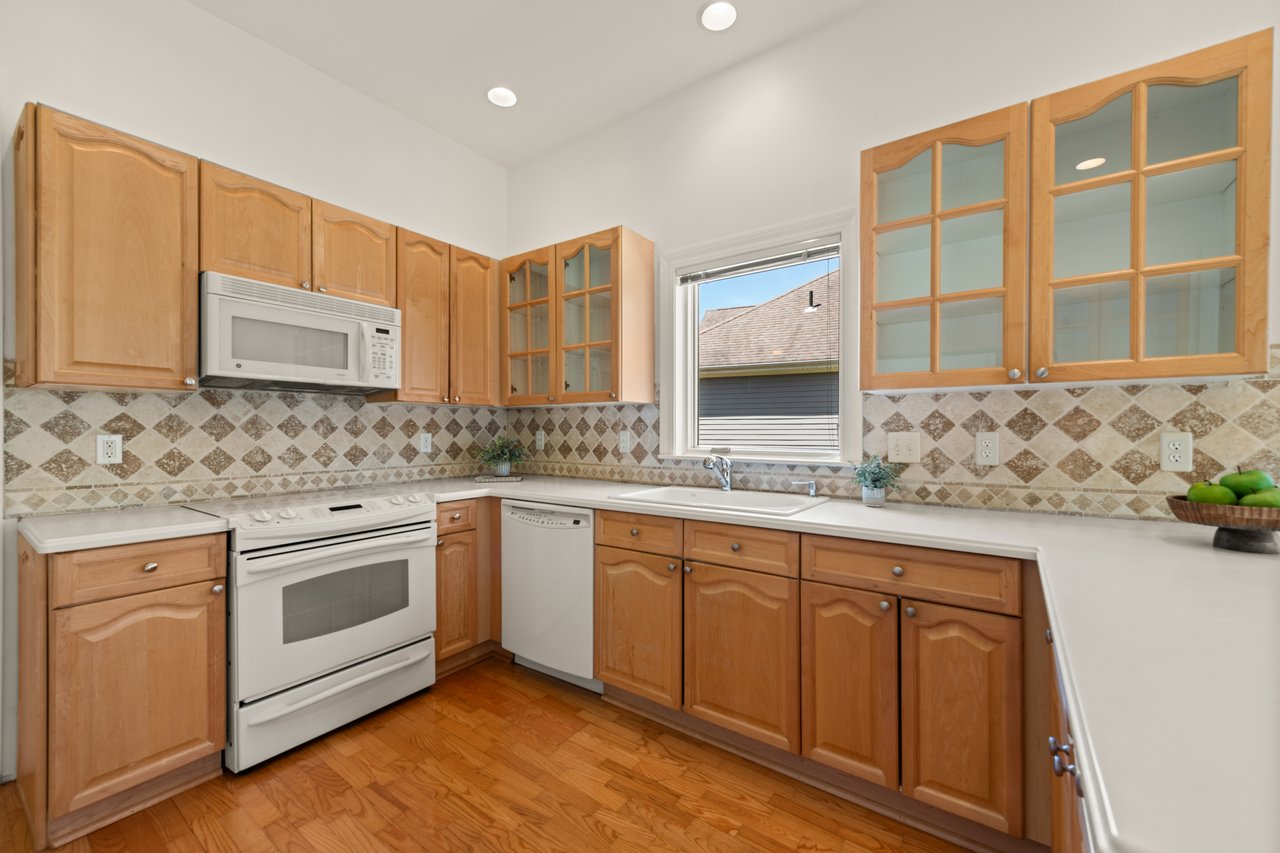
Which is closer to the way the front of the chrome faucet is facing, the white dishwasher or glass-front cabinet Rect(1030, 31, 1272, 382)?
the white dishwasher

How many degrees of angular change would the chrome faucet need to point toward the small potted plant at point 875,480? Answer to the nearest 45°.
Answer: approximately 90° to its left

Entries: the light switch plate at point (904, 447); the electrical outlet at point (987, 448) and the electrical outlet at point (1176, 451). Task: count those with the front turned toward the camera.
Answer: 3

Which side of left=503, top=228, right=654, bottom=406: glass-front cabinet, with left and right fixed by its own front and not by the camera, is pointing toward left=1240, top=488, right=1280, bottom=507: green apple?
left

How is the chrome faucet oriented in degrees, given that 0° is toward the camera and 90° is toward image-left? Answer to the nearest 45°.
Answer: approximately 45°

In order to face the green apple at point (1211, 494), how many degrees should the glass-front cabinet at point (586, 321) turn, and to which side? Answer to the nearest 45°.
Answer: approximately 90° to its left

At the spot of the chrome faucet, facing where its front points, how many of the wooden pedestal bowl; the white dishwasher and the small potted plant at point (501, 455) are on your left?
1

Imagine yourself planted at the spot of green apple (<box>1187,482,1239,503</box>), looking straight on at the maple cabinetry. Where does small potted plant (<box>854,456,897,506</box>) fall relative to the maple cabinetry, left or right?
right

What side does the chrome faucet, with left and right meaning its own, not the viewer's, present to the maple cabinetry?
front
